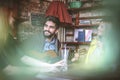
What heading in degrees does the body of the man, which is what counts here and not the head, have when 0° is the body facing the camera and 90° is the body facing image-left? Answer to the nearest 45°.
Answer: approximately 45°
